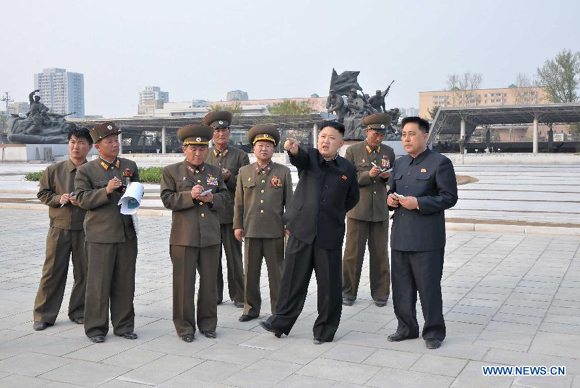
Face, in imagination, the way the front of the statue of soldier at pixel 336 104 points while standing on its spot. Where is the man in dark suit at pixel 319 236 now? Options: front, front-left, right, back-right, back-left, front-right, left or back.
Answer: front-left

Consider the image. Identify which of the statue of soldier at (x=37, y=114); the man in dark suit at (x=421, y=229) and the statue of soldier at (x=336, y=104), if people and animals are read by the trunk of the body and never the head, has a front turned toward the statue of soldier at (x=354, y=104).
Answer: the statue of soldier at (x=37, y=114)

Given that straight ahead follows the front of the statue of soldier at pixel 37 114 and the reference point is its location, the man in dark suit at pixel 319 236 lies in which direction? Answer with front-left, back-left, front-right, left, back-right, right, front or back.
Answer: front-right

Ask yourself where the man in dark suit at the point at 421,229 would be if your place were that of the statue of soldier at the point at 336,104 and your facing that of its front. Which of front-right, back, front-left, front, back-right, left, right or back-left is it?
front-left

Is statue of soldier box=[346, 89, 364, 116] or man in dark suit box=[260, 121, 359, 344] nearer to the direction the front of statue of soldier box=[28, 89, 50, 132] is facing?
the man in dark suit

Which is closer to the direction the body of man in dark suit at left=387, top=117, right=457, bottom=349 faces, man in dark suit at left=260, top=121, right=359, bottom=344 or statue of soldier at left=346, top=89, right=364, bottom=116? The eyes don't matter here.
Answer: the man in dark suit

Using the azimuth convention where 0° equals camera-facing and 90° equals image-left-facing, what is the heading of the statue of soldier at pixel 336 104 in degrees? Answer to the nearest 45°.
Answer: approximately 45°

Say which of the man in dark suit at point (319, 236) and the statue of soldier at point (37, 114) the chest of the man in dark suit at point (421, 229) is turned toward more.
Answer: the man in dark suit

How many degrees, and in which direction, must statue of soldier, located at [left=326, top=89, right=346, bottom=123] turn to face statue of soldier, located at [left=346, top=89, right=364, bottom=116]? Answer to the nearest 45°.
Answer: approximately 90° to its left

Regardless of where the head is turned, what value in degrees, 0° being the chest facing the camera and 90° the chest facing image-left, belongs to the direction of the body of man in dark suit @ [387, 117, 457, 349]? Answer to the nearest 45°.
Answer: approximately 45°
